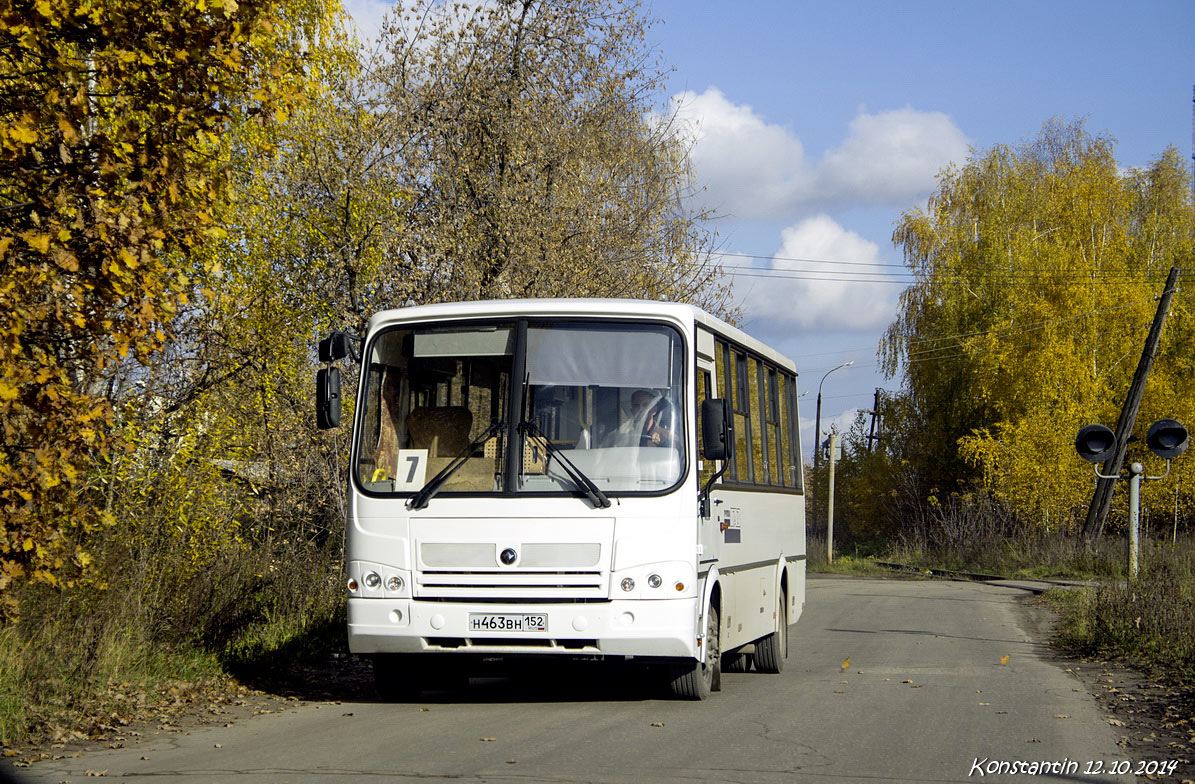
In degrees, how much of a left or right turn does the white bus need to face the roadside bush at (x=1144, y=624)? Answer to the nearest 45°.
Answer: approximately 135° to its left

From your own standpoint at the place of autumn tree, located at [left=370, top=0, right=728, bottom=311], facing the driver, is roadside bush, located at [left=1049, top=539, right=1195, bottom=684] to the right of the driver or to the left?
left

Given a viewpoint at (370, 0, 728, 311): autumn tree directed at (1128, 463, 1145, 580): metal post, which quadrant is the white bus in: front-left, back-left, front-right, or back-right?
front-right

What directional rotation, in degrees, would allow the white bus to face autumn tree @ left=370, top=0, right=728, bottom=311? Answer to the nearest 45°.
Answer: approximately 180°

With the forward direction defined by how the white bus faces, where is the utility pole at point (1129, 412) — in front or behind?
behind

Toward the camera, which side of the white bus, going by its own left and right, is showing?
front

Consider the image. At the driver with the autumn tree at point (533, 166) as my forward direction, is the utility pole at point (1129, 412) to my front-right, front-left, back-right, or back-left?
front-right

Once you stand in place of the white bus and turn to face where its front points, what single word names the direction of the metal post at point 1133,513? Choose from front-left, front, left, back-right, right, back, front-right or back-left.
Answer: back-left

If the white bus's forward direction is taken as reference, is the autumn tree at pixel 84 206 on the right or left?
on its right
